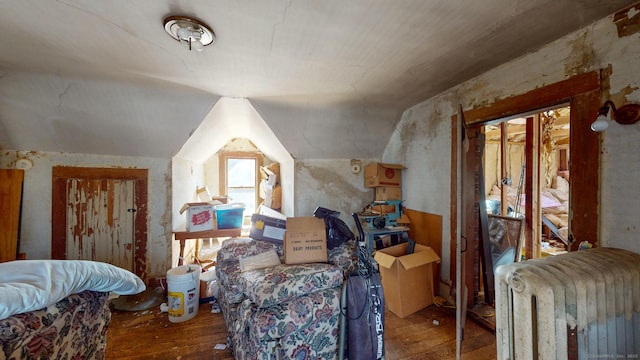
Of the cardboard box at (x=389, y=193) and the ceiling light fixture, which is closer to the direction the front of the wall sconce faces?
the ceiling light fixture

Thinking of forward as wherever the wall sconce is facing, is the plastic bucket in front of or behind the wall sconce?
in front

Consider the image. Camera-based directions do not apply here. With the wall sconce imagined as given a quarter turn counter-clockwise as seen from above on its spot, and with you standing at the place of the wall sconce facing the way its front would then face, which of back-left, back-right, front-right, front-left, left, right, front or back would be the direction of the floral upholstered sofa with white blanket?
right

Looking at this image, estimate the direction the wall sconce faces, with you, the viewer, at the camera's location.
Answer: facing the viewer and to the left of the viewer

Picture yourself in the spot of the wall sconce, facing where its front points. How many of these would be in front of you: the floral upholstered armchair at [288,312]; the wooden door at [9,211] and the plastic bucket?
3

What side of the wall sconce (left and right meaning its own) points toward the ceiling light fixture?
front

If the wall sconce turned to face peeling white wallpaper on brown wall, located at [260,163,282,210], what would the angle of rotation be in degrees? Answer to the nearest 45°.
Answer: approximately 45° to its right

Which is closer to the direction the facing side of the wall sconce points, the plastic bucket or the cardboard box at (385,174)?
the plastic bucket

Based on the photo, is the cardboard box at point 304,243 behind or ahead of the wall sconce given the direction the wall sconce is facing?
ahead

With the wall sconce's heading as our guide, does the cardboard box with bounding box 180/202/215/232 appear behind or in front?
in front

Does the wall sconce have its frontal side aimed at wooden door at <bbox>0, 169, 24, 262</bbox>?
yes

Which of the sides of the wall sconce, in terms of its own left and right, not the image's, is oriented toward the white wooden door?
front

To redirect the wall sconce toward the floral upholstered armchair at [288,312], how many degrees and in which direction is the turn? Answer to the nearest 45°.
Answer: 0° — it already faces it
